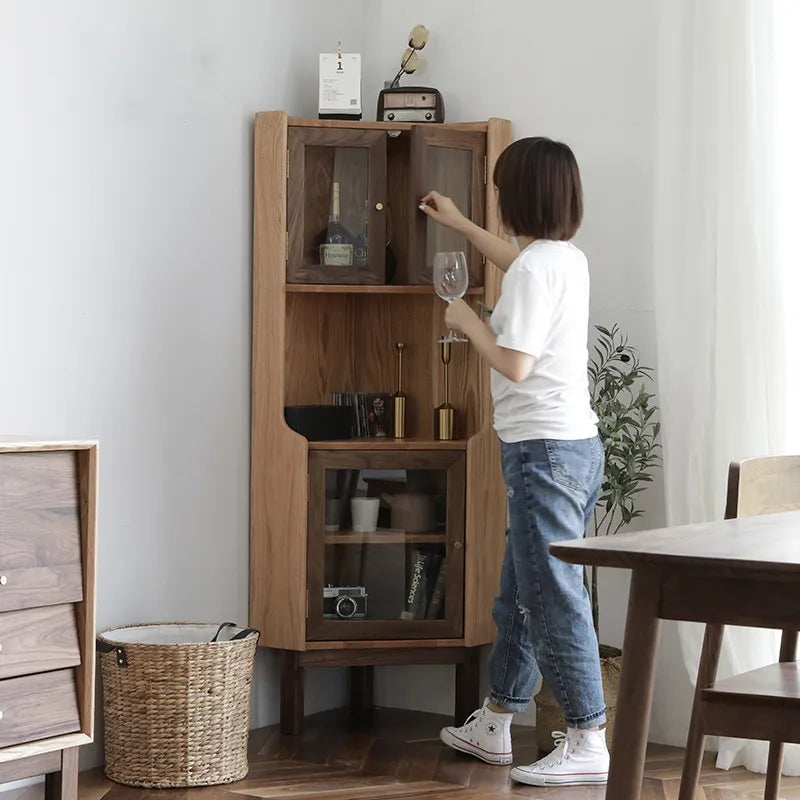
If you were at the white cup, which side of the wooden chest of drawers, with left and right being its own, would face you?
left

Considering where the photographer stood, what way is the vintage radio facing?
facing the viewer

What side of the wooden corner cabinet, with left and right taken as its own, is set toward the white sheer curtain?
left

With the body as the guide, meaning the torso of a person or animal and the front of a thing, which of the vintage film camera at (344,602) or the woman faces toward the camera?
the vintage film camera

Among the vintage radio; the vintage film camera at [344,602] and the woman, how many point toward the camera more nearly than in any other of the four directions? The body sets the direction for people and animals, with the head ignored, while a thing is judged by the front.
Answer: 2

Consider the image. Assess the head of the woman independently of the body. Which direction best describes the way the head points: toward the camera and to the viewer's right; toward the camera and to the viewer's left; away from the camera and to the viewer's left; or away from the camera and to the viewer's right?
away from the camera and to the viewer's left

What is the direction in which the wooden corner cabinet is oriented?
toward the camera

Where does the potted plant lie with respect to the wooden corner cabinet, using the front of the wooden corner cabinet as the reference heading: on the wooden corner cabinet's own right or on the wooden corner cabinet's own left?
on the wooden corner cabinet's own left

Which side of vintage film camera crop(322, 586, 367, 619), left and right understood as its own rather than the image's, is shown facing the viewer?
front

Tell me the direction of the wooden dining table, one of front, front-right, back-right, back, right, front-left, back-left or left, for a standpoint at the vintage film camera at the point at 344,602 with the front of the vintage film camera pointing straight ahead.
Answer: front

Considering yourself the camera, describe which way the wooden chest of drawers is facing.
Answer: facing the viewer and to the right of the viewer

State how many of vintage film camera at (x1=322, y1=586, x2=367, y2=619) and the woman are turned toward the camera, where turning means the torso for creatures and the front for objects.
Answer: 1

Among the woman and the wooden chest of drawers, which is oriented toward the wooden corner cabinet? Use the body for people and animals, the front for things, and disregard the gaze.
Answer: the woman

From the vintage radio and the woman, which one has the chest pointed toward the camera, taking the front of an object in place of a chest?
the vintage radio
